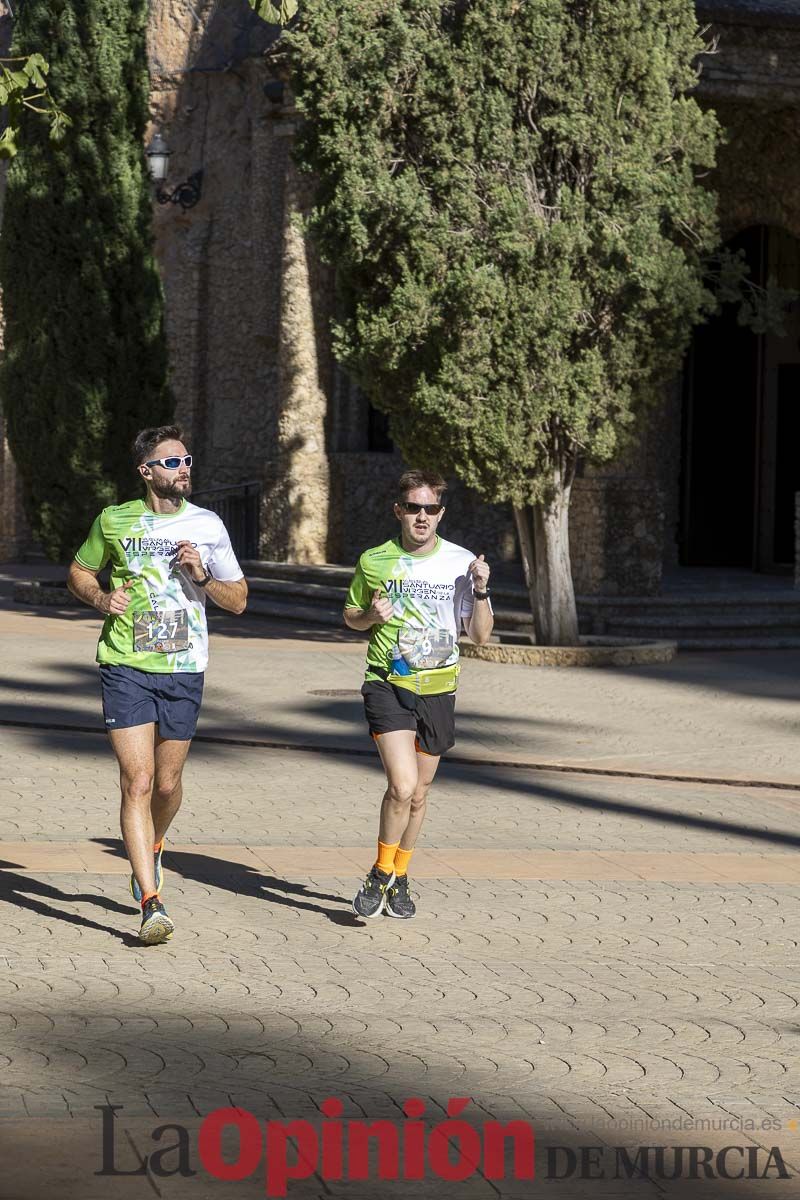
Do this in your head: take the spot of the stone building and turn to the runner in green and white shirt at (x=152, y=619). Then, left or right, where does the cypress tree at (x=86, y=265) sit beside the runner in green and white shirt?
right

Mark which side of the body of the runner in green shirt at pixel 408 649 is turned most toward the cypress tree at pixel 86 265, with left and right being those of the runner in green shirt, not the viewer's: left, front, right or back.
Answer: back

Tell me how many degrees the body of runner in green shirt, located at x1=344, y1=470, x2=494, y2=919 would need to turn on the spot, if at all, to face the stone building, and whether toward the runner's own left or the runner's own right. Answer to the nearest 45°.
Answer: approximately 180°

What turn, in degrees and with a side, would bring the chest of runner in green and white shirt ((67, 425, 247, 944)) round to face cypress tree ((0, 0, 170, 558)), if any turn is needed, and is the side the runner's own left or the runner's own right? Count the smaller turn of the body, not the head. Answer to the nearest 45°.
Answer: approximately 180°

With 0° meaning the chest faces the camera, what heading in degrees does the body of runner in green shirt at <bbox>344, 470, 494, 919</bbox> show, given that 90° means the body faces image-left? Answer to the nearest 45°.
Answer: approximately 0°

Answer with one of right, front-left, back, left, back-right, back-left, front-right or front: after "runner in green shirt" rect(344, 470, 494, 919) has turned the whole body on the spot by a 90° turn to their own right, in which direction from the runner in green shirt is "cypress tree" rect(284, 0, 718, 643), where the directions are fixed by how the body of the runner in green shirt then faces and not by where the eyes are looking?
right

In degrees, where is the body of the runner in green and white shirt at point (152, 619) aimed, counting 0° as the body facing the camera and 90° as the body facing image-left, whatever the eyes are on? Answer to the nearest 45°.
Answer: approximately 0°

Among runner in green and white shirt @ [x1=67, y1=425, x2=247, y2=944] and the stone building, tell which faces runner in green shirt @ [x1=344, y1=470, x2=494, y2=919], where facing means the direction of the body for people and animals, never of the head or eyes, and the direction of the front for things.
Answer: the stone building

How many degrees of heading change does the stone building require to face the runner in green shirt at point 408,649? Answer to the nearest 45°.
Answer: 0° — it already faces them
